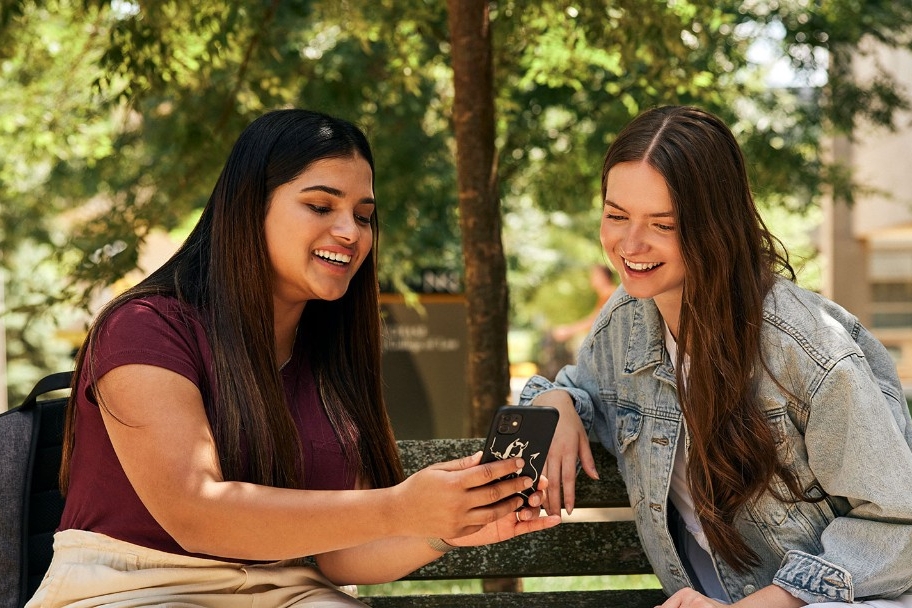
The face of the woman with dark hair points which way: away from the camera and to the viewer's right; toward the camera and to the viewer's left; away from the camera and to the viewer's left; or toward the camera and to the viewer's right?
toward the camera and to the viewer's right

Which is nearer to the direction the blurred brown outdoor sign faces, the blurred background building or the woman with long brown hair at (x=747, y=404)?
the woman with long brown hair

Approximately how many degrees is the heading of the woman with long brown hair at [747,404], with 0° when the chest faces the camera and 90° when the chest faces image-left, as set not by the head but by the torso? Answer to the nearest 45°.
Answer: approximately 45°

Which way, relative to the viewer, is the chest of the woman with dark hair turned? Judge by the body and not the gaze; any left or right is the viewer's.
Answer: facing the viewer and to the right of the viewer

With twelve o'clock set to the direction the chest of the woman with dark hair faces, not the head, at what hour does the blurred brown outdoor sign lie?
The blurred brown outdoor sign is roughly at 8 o'clock from the woman with dark hair.

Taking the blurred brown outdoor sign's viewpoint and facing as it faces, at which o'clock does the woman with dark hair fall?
The woman with dark hair is roughly at 12 o'clock from the blurred brown outdoor sign.

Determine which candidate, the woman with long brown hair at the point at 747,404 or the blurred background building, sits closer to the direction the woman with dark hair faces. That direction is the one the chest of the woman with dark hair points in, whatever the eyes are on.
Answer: the woman with long brown hair

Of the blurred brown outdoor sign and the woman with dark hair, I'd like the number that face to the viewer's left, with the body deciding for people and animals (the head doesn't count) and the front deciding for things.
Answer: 0

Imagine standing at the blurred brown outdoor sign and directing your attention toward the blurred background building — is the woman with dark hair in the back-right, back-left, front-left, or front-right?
back-right

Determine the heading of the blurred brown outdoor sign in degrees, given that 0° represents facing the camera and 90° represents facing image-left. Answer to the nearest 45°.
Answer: approximately 0°

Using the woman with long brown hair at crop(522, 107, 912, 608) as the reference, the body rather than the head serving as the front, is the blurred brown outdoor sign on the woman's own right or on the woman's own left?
on the woman's own right

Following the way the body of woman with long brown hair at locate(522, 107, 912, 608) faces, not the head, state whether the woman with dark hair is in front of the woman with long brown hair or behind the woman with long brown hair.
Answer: in front
